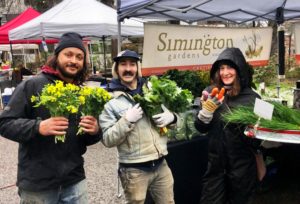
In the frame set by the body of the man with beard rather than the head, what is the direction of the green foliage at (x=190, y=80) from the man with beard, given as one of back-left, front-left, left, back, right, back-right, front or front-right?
left

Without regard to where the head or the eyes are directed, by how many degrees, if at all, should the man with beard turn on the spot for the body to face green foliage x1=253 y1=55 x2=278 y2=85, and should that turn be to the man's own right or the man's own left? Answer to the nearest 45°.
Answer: approximately 90° to the man's own left

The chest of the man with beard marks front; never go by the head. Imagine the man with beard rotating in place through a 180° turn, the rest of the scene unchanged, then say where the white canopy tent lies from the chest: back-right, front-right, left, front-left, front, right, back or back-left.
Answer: front-right

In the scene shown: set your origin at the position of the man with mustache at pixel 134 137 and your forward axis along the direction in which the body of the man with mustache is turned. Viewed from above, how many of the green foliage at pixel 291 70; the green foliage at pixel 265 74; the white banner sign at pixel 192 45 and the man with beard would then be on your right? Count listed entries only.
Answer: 1

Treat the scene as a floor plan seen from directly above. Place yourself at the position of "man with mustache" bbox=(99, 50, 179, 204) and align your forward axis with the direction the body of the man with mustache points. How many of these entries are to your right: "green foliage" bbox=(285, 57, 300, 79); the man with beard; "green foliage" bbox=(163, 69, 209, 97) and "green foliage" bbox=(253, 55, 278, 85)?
1

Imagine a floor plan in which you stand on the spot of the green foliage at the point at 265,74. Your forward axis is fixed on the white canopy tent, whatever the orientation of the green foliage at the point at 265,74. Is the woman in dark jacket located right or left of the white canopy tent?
left

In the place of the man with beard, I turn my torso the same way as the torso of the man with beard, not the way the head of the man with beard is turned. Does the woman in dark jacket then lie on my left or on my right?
on my left

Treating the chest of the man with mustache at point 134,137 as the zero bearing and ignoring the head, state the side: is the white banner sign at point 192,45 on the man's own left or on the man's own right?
on the man's own left

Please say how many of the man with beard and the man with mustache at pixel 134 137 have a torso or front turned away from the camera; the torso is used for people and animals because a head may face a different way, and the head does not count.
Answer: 0

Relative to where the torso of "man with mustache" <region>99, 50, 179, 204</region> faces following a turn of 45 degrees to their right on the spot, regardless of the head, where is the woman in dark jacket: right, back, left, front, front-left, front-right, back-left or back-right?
left
